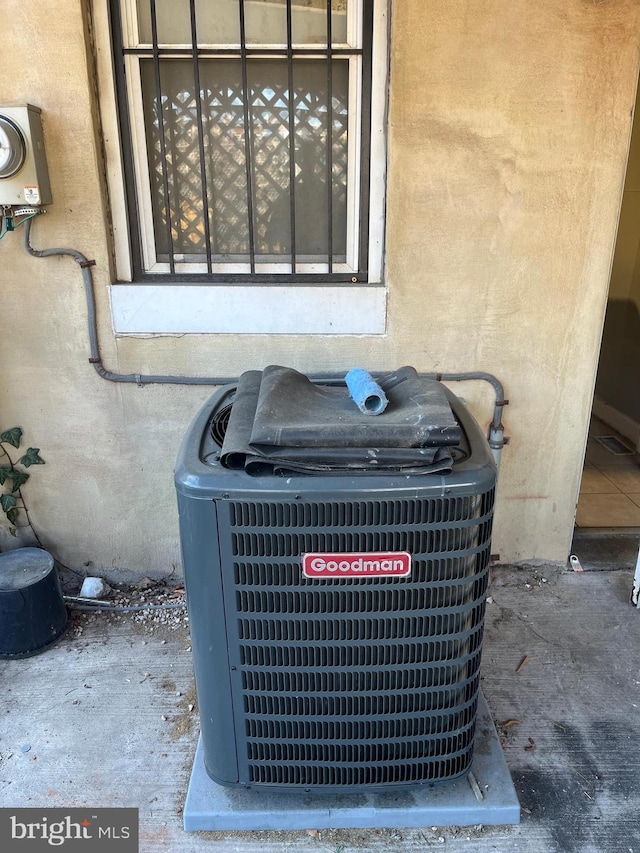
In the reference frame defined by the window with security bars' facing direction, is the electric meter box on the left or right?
on its right

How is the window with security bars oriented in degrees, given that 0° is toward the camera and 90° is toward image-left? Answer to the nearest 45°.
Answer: approximately 0°

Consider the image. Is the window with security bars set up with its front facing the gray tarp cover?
yes
